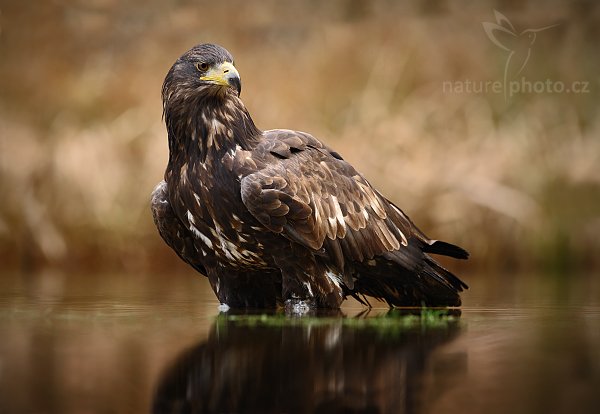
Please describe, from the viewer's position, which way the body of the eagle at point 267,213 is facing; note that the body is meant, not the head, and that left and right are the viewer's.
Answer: facing the viewer and to the left of the viewer
